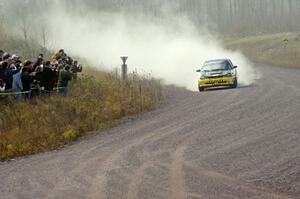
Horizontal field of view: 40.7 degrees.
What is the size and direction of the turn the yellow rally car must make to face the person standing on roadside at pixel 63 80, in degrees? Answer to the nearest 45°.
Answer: approximately 45° to its right

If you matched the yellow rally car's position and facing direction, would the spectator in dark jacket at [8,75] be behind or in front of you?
in front

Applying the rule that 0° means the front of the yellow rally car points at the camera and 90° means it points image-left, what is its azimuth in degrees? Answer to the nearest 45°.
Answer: approximately 0°
